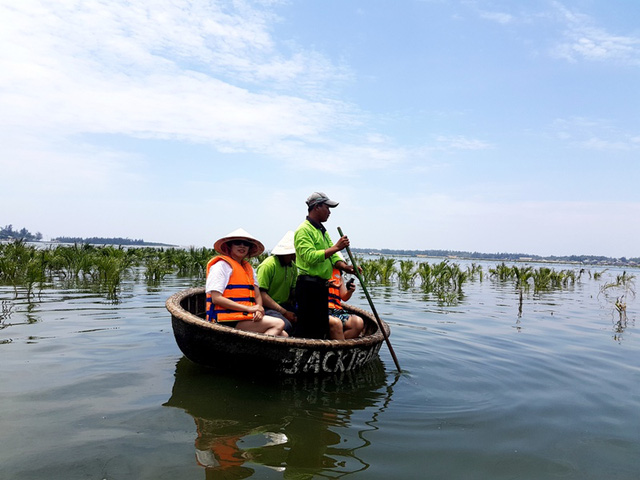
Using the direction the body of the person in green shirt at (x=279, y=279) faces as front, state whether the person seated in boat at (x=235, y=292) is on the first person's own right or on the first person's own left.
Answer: on the first person's own right

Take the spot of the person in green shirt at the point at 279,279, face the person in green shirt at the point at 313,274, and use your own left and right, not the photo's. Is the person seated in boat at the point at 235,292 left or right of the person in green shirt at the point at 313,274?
right

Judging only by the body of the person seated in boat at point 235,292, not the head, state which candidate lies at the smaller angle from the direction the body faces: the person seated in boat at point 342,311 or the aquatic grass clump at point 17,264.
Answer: the person seated in boat

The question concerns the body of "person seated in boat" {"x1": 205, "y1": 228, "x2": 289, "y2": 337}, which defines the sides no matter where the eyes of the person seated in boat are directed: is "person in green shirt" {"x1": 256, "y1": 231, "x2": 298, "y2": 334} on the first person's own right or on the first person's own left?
on the first person's own left

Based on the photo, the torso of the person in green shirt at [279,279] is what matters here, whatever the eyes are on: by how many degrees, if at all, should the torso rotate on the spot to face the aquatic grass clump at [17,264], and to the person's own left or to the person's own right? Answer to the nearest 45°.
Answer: approximately 180°

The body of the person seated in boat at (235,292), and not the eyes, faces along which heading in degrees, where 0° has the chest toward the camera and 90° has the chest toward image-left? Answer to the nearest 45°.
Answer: approximately 315°

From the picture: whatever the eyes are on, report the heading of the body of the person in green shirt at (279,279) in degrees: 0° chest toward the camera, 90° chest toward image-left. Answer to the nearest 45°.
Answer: approximately 315°

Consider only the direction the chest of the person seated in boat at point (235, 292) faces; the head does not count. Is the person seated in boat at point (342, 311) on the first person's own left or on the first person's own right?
on the first person's own left

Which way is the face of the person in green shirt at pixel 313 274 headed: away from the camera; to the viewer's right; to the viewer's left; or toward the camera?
to the viewer's right
